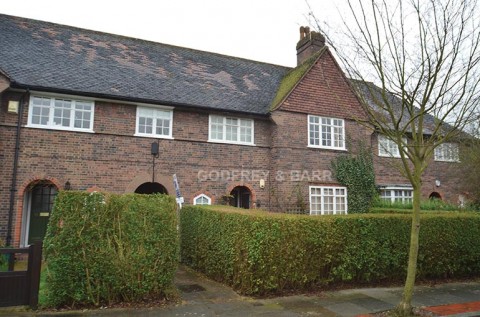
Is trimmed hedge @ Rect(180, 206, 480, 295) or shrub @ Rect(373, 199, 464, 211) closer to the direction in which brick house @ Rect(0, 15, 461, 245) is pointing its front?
the trimmed hedge

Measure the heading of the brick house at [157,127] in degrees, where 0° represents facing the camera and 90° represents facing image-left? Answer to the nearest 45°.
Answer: approximately 315°

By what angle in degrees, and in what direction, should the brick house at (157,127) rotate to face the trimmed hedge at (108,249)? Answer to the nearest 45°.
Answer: approximately 45° to its right

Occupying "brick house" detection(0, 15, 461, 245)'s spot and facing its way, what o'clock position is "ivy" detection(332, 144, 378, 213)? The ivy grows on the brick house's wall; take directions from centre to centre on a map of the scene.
The ivy is roughly at 10 o'clock from the brick house.

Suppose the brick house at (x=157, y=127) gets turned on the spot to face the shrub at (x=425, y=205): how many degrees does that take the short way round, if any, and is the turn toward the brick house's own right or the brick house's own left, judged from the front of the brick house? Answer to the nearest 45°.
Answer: approximately 45° to the brick house's own left

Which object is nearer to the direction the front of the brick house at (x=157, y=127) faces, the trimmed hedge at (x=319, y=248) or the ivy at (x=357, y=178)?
the trimmed hedge
